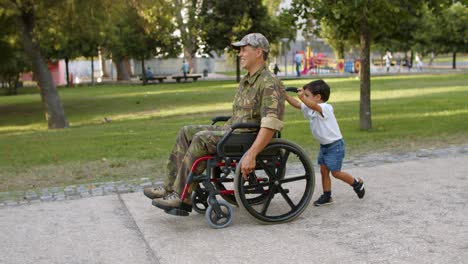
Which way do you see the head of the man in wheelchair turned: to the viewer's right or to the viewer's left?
to the viewer's left

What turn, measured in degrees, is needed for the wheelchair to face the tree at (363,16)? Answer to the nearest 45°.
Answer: approximately 90° to its right

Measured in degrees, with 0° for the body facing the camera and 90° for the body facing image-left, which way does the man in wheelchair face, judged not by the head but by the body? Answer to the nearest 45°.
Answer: approximately 90°

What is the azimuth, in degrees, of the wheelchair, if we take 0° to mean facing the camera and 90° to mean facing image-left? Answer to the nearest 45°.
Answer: approximately 90°
